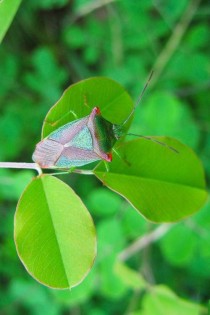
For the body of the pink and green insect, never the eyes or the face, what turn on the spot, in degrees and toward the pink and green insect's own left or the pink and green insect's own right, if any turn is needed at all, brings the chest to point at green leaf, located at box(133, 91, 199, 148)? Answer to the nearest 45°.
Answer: approximately 45° to the pink and green insect's own left

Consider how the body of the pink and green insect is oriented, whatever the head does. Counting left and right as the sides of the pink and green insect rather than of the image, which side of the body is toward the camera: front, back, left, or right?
right

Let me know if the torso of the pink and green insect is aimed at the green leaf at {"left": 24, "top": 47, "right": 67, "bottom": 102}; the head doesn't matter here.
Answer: no

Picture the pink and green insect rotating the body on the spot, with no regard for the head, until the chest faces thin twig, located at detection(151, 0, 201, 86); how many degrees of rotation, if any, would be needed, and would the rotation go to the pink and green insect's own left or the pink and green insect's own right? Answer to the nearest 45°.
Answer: approximately 45° to the pink and green insect's own left

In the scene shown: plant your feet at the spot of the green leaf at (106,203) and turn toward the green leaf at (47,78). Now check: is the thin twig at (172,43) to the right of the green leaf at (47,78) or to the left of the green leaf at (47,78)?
right
